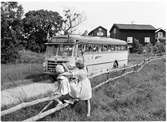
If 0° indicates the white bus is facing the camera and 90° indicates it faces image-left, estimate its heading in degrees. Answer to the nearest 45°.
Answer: approximately 45°

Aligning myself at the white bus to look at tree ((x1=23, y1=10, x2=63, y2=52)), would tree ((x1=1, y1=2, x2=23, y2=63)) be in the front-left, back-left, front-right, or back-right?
front-left

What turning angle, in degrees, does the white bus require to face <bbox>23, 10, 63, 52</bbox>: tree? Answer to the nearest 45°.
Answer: approximately 135° to its right
